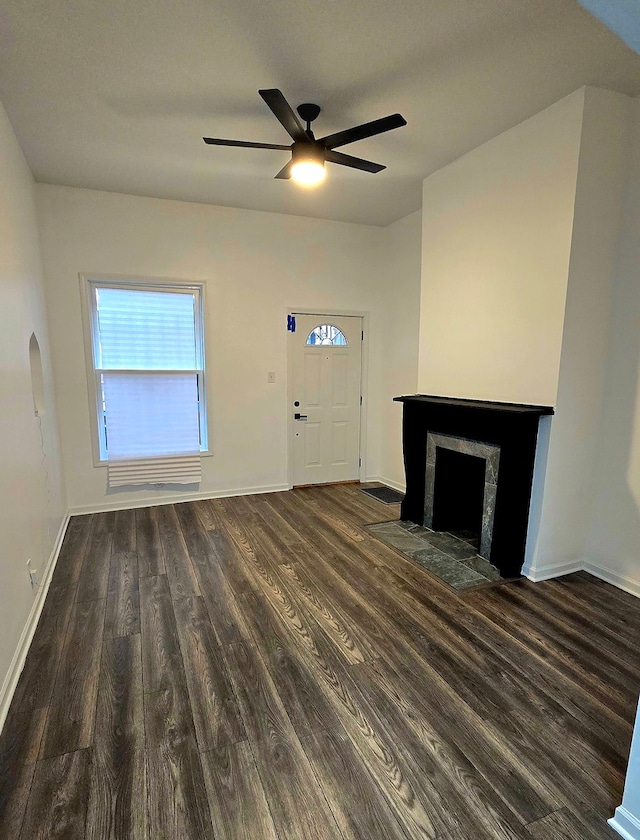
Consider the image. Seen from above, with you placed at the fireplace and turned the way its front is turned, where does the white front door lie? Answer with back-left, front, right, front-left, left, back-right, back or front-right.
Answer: right

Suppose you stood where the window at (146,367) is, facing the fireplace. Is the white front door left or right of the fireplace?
left

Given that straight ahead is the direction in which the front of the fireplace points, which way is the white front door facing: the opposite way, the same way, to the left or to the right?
to the left

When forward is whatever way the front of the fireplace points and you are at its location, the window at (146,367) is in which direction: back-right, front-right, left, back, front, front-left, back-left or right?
front-right

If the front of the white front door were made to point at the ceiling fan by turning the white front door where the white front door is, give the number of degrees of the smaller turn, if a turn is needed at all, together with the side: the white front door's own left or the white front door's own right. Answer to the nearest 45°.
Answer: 0° — it already faces it

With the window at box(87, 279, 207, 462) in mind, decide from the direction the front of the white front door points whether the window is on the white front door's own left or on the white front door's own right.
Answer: on the white front door's own right

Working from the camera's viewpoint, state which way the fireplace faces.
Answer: facing the viewer and to the left of the viewer

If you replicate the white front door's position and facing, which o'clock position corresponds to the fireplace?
The fireplace is roughly at 11 o'clock from the white front door.

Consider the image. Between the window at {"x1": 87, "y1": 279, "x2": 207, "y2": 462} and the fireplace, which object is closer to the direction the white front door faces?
the fireplace

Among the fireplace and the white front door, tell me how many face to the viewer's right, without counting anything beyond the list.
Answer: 0

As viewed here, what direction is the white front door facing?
toward the camera
